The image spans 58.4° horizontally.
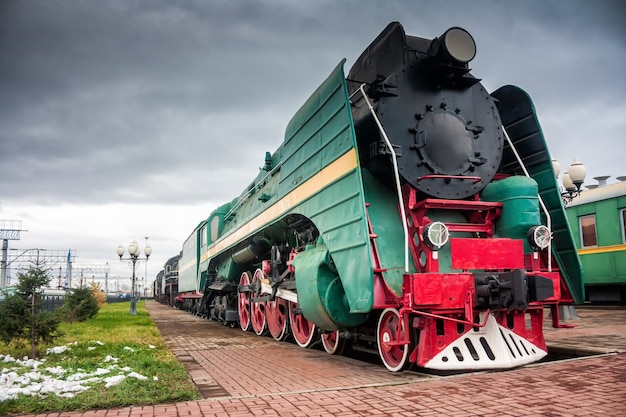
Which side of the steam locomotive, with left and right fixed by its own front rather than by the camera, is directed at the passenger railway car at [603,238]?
left

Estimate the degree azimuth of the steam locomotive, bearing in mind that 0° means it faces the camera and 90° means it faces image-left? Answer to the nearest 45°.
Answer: approximately 315°
